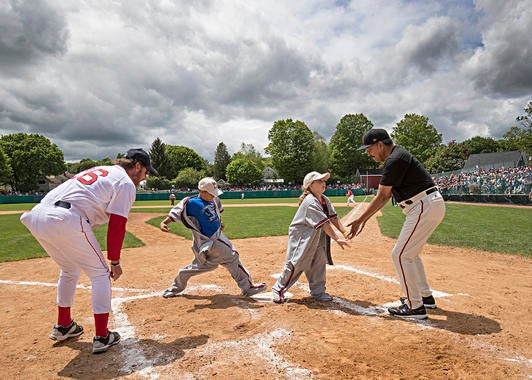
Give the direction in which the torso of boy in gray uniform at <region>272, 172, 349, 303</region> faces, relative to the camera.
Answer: to the viewer's right

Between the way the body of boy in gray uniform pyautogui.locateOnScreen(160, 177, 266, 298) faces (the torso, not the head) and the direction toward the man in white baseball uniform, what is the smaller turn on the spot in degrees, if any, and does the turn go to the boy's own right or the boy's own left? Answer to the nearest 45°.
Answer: approximately 90° to the boy's own right

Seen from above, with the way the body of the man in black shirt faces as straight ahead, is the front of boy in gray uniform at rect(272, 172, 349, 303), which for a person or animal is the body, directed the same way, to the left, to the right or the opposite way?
the opposite way

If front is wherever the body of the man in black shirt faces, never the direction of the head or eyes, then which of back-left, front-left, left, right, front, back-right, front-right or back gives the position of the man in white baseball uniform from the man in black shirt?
front-left

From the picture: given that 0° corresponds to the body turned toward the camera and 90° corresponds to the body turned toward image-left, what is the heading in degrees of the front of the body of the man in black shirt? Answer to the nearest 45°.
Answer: approximately 90°

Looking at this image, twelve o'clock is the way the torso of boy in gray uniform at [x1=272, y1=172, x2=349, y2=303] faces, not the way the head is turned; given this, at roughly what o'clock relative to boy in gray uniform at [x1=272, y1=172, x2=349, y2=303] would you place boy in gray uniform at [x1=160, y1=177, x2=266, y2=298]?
boy in gray uniform at [x1=160, y1=177, x2=266, y2=298] is roughly at 6 o'clock from boy in gray uniform at [x1=272, y1=172, x2=349, y2=303].

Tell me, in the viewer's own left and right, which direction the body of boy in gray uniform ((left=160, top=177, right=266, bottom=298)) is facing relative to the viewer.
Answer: facing the viewer and to the right of the viewer

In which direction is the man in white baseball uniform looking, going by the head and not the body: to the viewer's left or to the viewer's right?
to the viewer's right

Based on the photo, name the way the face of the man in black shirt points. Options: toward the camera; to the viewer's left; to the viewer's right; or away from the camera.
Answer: to the viewer's left

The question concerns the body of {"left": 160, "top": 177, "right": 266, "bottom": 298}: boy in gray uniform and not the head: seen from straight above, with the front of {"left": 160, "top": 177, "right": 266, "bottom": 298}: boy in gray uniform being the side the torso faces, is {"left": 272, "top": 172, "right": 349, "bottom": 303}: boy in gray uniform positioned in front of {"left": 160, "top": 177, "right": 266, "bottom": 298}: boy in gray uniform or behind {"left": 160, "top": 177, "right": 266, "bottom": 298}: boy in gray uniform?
in front
